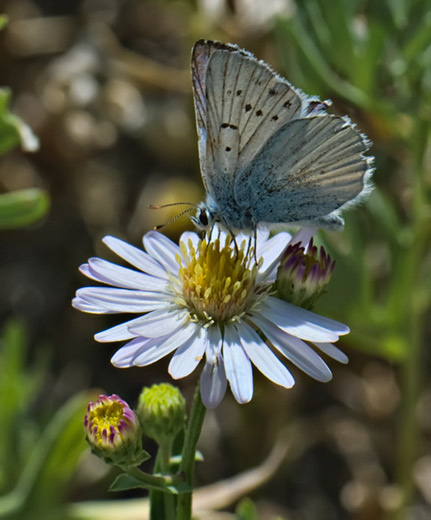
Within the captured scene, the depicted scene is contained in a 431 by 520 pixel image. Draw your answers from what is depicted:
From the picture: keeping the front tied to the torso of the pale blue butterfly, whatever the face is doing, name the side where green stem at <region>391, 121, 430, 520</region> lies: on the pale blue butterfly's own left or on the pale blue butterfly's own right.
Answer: on the pale blue butterfly's own right

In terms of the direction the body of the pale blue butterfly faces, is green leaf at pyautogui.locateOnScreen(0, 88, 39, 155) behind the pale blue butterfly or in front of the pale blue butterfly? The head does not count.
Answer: in front

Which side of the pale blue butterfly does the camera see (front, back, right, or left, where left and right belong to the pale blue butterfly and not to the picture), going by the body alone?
left

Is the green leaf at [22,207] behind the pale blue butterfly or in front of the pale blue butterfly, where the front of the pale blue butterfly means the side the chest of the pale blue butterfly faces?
in front
